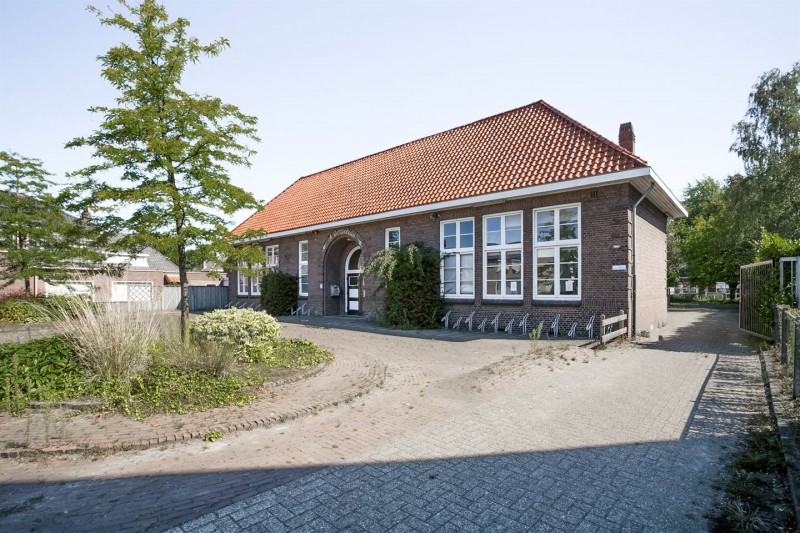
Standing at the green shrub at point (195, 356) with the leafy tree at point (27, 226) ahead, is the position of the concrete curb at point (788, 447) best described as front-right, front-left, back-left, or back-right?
back-right

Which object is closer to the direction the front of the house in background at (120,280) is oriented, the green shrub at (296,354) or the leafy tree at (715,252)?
the green shrub

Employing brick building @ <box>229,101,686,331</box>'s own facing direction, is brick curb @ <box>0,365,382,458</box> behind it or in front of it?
in front

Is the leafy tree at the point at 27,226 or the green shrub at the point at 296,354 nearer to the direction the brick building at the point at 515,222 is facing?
the green shrub

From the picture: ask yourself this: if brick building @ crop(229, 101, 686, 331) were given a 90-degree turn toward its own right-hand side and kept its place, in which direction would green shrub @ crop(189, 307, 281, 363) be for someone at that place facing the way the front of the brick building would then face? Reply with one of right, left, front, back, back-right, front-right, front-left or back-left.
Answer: left

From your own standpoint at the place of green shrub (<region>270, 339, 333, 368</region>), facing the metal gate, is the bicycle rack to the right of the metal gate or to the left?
left

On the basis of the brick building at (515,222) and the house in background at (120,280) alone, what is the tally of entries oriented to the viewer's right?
0

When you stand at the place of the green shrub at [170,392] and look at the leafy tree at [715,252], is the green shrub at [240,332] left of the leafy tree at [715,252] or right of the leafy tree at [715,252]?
left

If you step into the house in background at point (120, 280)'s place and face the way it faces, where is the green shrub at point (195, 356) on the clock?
The green shrub is roughly at 12 o'clock from the house in background.

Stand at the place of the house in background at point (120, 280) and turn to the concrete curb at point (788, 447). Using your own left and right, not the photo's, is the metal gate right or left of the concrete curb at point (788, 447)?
left

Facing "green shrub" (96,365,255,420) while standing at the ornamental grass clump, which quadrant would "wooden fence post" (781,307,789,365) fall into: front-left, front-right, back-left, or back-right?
front-left

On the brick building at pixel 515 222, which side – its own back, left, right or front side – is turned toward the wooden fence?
left

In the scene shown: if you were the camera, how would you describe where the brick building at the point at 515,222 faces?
facing the viewer and to the left of the viewer

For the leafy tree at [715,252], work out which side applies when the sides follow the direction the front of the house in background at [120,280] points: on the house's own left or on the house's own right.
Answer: on the house's own left

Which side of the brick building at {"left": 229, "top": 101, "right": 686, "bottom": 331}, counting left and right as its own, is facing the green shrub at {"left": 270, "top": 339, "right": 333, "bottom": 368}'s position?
front

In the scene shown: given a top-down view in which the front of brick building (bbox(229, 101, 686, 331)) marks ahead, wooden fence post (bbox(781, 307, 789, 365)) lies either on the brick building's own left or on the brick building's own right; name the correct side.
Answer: on the brick building's own left

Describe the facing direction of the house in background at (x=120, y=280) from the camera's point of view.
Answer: facing the viewer

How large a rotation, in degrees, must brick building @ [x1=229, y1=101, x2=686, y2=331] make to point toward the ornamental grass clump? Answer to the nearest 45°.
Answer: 0° — it already faces it
